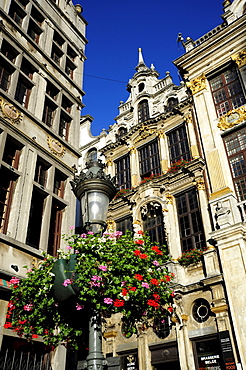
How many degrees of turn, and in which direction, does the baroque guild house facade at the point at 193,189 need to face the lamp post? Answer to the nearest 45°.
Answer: approximately 45° to its left

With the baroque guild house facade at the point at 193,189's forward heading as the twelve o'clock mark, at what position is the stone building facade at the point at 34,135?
The stone building facade is roughly at 12 o'clock from the baroque guild house facade.

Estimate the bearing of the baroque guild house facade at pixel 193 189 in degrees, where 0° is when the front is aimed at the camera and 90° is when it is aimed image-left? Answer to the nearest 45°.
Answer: approximately 45°

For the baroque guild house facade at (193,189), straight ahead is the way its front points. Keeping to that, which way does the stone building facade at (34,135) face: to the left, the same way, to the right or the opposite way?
to the left
